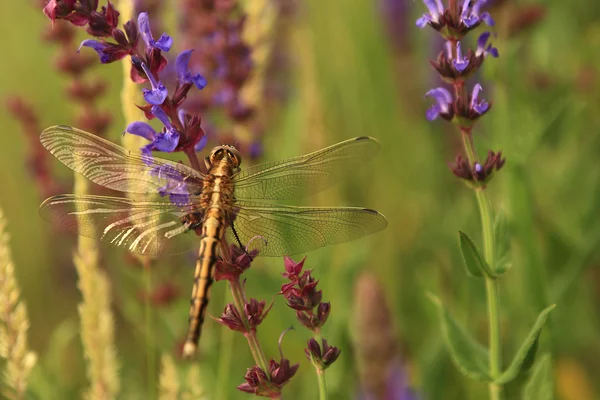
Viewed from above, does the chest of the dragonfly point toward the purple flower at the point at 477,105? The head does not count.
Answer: no

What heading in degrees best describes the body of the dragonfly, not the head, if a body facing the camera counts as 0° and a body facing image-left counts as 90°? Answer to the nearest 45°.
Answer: approximately 180°

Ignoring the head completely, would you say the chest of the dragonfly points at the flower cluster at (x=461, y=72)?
no
